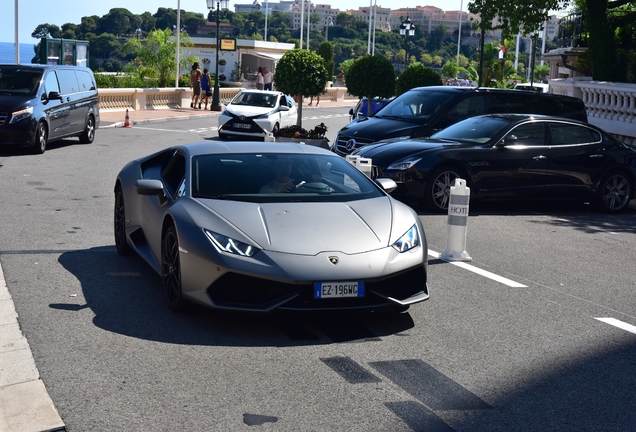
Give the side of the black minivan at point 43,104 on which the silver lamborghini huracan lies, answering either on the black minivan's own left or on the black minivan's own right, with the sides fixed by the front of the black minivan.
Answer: on the black minivan's own left

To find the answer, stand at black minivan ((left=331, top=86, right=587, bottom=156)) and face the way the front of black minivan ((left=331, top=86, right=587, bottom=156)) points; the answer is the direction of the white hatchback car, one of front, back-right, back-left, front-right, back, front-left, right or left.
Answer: right

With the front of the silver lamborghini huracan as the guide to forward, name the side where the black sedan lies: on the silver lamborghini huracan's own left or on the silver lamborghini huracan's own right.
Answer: on the silver lamborghini huracan's own left

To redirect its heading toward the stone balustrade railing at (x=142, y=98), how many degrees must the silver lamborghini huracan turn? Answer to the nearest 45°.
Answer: approximately 135° to its left

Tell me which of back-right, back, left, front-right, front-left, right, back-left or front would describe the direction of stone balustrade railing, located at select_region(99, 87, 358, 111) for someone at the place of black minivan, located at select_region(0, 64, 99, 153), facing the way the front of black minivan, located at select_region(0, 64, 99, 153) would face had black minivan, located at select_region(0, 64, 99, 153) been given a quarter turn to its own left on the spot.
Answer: back-left

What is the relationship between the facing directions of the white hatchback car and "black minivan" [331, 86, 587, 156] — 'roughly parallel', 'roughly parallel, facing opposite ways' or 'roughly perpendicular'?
roughly parallel

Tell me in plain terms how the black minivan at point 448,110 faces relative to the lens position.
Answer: facing the viewer and to the left of the viewer

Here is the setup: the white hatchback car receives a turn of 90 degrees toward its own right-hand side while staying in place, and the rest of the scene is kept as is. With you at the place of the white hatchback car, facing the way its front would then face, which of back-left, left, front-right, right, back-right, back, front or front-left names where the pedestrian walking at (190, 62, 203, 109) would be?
front-right

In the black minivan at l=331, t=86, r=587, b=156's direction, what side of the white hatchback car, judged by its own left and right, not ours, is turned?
left

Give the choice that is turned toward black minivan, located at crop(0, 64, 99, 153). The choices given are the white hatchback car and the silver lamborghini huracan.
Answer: the white hatchback car

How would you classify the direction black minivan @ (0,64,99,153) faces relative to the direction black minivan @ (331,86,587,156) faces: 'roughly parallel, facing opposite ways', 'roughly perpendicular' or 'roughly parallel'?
roughly parallel

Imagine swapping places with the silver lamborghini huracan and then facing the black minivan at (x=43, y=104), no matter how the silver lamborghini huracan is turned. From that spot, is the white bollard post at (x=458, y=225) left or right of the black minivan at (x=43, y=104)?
right

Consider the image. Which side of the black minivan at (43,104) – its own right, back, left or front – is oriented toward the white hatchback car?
back

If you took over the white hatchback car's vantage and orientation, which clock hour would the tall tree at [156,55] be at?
The tall tree is roughly at 4 o'clock from the white hatchback car.

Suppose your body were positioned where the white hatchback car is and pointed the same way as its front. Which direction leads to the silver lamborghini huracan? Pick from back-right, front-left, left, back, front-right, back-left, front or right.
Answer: front-left

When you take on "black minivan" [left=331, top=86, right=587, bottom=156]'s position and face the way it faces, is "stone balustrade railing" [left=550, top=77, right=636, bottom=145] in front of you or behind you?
behind

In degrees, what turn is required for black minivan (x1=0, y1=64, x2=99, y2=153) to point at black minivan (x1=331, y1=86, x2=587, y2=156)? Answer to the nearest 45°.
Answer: approximately 90° to its left
